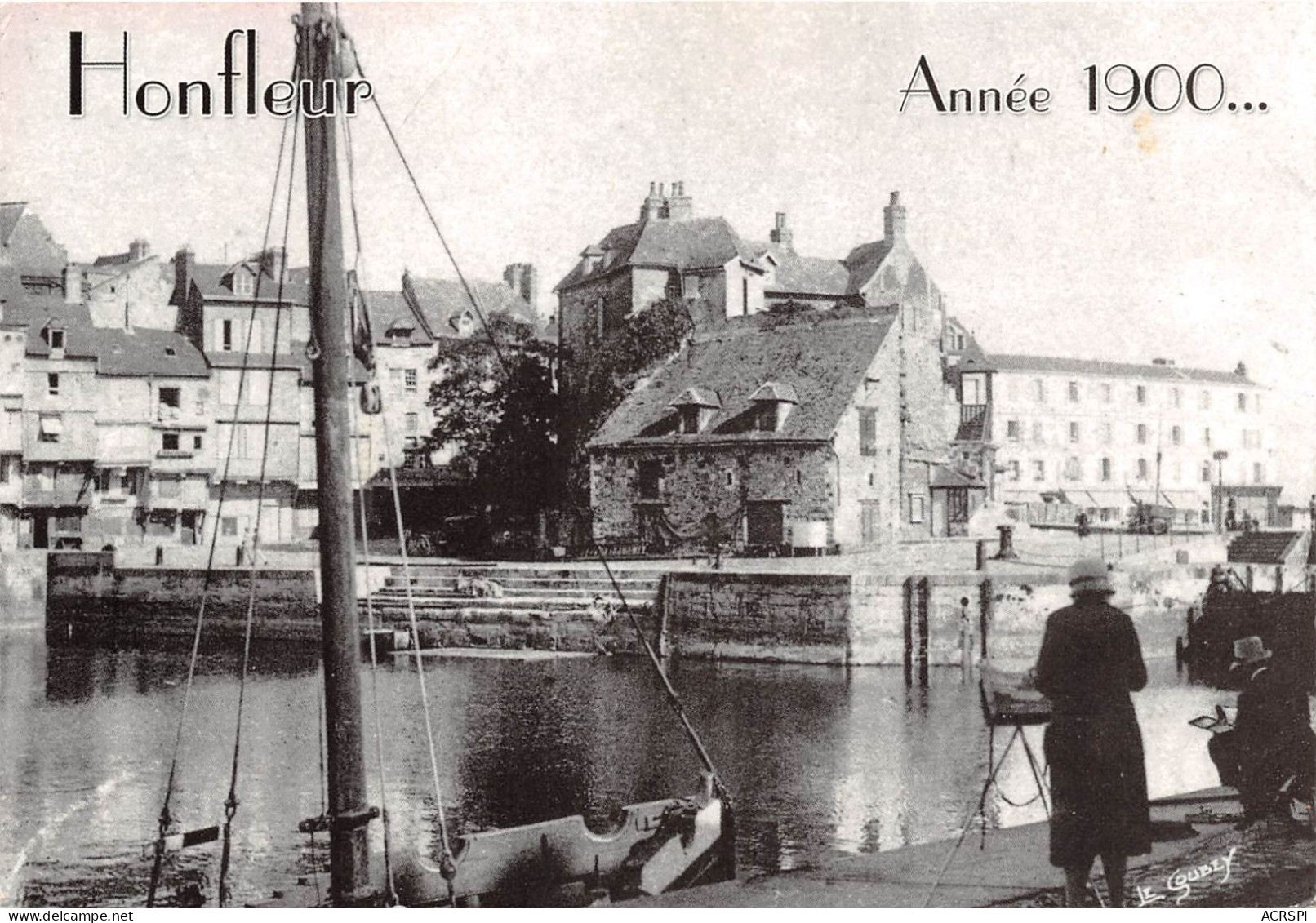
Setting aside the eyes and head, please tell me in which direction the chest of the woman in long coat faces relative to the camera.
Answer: away from the camera

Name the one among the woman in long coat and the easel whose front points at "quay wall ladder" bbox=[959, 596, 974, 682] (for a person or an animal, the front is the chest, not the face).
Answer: the woman in long coat

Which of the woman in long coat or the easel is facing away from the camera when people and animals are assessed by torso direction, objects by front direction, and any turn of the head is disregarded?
the woman in long coat

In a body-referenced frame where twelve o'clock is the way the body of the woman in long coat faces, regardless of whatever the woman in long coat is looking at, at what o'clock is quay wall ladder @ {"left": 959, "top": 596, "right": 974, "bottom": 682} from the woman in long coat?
The quay wall ladder is roughly at 12 o'clock from the woman in long coat.

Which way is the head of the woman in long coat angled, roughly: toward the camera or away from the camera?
away from the camera

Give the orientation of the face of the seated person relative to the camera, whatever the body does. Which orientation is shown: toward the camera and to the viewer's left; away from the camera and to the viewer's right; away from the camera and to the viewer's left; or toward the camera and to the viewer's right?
away from the camera and to the viewer's left

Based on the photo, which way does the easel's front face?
to the viewer's right

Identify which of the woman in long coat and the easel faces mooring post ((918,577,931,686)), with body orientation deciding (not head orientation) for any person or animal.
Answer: the woman in long coat
